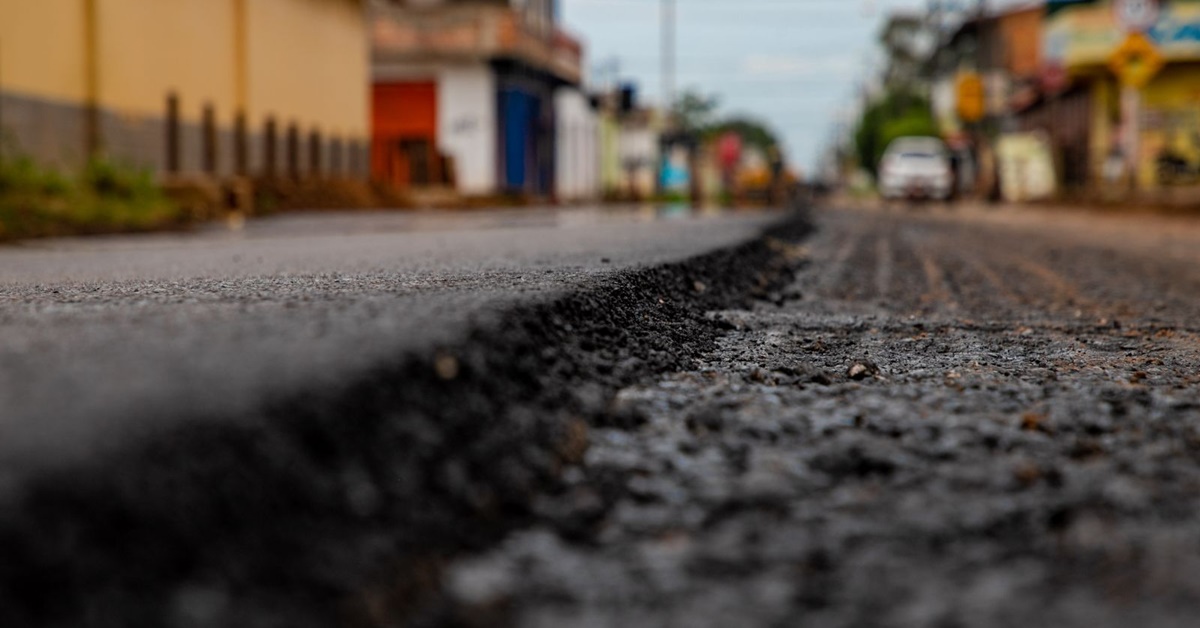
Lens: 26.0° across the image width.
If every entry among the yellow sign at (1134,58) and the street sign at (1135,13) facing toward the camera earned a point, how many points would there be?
2

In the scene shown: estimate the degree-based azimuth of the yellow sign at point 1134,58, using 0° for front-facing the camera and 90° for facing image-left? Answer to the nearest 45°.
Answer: approximately 0°

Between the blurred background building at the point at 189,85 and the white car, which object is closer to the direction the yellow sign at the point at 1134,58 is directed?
the blurred background building

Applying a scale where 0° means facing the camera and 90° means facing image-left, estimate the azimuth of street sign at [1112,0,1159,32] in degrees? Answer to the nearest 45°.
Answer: approximately 0°

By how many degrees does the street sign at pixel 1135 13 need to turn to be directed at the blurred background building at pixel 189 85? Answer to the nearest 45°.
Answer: approximately 45° to its right

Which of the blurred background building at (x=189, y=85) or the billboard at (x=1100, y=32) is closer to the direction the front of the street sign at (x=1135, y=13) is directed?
the blurred background building

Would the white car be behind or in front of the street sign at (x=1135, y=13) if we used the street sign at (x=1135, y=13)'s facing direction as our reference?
behind
